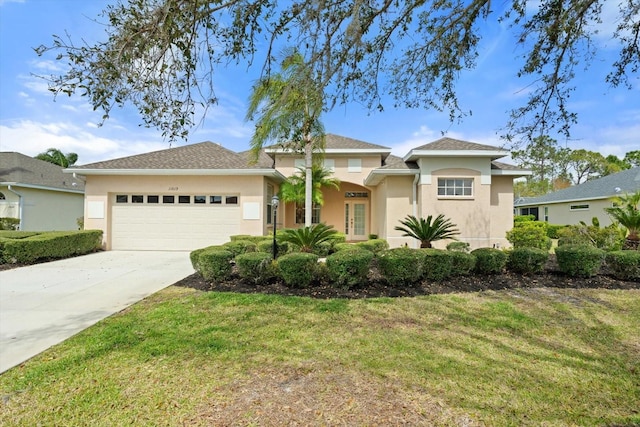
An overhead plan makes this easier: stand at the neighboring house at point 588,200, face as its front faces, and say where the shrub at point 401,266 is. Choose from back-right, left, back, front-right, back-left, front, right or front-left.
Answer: front-right

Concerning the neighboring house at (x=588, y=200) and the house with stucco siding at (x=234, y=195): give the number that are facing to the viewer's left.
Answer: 0

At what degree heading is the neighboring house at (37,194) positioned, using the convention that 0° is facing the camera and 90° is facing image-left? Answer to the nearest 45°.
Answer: approximately 45°

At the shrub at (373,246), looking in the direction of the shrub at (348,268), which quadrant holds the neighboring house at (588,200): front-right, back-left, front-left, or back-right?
back-left

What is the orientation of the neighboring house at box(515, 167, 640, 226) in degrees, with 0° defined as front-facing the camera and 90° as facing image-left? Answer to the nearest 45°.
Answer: approximately 315°

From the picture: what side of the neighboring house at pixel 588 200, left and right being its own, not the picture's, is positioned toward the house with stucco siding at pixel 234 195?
right

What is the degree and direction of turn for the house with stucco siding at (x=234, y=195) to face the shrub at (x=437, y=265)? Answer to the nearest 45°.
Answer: approximately 45° to its left

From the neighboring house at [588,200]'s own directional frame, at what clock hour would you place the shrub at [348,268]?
The shrub is roughly at 2 o'clock from the neighboring house.

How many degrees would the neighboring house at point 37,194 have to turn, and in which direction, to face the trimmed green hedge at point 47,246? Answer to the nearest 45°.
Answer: approximately 45° to its left

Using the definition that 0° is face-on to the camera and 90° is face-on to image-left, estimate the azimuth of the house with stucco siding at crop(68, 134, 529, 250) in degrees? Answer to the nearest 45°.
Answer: approximately 0°
